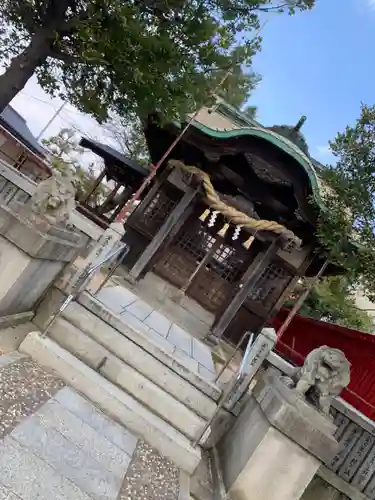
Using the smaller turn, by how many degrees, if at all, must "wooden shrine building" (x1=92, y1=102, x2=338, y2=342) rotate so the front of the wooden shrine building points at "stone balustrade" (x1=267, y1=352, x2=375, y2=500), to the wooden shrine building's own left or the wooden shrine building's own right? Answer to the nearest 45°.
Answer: approximately 45° to the wooden shrine building's own left

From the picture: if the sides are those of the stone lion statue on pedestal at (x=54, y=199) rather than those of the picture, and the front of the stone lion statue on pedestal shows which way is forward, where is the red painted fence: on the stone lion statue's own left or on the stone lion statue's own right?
on the stone lion statue's own left

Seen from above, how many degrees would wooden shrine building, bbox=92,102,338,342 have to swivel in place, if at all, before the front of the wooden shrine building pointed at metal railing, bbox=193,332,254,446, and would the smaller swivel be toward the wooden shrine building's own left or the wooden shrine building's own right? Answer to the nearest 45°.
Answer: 0° — it already faces it

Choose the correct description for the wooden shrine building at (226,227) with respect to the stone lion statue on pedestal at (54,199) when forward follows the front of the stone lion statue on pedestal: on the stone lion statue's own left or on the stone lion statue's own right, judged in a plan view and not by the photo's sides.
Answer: on the stone lion statue's own left

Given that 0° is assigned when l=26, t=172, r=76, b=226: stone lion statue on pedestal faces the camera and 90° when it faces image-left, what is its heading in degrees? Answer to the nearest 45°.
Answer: approximately 315°

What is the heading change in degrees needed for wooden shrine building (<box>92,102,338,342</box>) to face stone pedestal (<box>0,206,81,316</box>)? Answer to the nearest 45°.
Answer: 0° — it already faces it

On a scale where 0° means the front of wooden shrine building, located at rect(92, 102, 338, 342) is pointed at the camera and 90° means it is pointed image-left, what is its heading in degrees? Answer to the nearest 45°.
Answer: approximately 0°

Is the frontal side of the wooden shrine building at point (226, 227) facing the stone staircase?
yes
